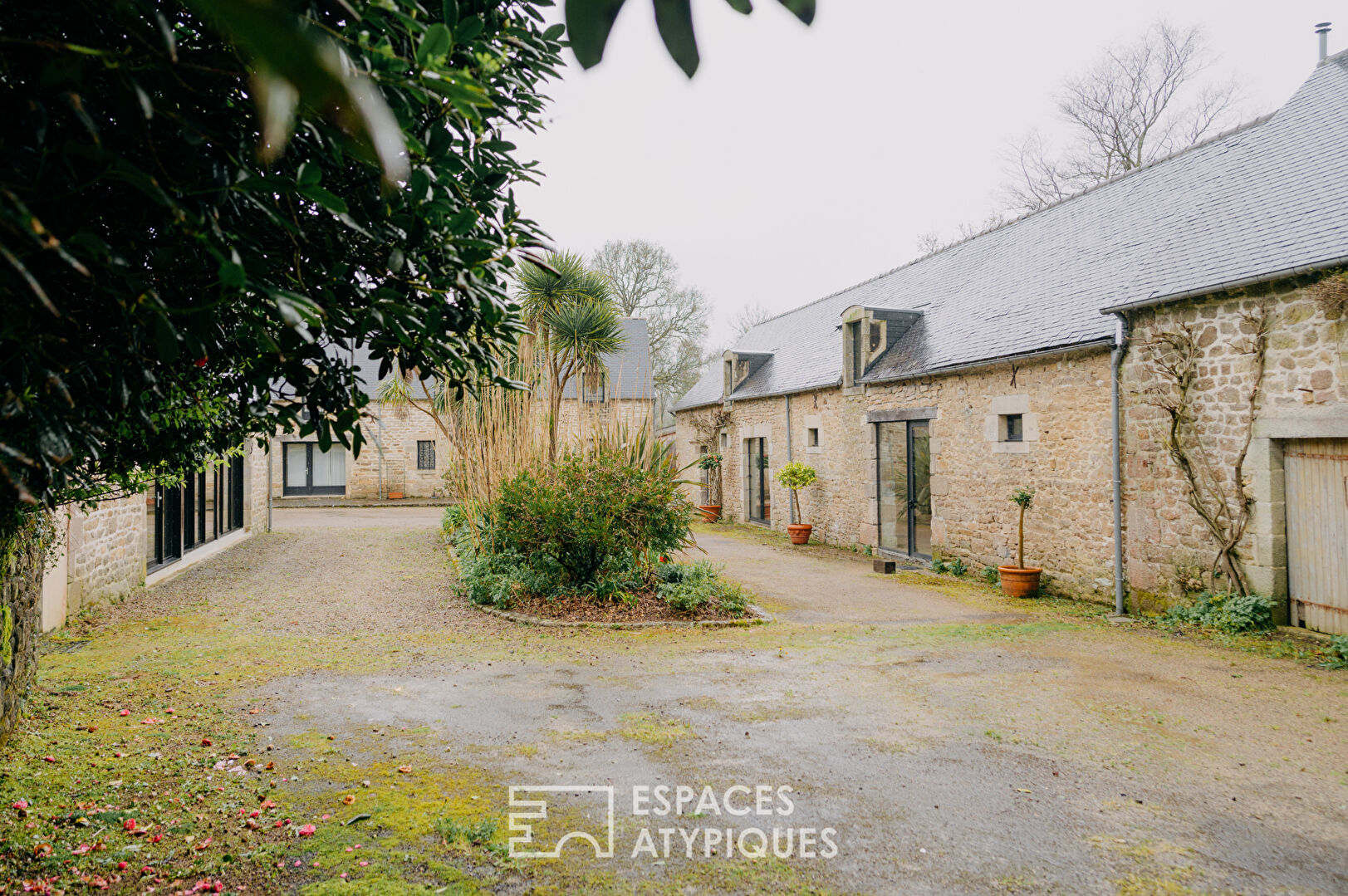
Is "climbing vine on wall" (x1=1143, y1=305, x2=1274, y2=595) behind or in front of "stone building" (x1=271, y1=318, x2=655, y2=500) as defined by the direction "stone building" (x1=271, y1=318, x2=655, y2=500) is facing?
in front

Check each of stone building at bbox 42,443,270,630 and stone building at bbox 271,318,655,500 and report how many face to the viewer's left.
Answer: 0

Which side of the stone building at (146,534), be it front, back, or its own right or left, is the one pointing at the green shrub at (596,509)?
front

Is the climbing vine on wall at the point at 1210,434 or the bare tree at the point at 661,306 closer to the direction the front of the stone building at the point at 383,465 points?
the climbing vine on wall

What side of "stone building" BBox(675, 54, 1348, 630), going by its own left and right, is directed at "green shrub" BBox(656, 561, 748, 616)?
front

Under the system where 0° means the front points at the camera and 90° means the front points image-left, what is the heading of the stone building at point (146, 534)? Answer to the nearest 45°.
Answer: approximately 315°

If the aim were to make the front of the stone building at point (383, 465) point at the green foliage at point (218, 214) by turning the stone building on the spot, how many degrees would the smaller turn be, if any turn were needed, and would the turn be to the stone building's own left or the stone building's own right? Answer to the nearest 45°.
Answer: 0° — it already faces it

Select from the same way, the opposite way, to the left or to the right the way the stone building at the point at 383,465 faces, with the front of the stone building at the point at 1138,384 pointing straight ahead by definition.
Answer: to the left

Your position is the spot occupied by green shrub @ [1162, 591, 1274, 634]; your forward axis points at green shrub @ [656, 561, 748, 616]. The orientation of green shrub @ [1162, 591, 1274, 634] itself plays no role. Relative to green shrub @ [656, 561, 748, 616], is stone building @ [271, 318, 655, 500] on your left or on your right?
right

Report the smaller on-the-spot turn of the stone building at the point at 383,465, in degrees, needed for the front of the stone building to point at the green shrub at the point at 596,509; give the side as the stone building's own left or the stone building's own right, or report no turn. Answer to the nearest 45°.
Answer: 0° — it already faces it

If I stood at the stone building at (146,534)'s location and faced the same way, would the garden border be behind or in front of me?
in front

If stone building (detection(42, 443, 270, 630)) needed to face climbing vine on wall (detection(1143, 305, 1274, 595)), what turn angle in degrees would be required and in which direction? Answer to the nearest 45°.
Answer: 0° — it already faces it

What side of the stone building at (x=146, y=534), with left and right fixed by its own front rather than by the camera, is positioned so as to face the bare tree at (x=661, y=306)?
left

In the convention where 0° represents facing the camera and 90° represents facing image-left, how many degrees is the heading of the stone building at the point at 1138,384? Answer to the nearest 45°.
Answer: approximately 45°

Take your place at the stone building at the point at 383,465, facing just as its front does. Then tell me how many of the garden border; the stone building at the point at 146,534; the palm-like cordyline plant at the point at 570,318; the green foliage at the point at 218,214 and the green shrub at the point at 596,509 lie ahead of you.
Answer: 5

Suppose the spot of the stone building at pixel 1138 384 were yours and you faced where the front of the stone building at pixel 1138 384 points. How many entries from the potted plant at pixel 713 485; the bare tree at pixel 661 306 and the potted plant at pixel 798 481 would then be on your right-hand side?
3

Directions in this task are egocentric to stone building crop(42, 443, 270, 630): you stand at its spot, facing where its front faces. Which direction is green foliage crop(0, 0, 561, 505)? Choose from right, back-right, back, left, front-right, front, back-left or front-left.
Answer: front-right
